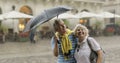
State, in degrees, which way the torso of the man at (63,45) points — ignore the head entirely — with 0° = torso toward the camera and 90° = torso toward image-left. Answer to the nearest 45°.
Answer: approximately 315°
